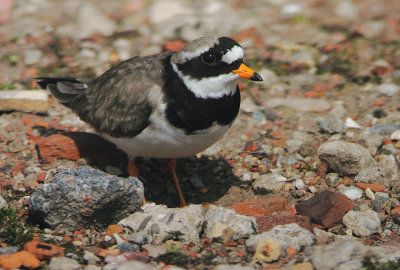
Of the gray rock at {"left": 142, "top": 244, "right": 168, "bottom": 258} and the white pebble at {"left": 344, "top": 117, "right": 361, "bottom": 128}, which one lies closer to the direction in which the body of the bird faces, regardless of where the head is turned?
the white pebble

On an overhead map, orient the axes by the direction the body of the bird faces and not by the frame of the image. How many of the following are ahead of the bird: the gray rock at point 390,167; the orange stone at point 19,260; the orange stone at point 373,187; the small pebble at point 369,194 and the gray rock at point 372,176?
4

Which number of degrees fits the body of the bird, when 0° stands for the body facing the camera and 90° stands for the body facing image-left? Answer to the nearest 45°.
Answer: approximately 270°

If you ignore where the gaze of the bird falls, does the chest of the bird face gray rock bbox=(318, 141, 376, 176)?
yes

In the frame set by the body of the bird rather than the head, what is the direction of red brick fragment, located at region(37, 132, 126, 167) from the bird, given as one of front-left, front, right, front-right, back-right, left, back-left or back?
back-left

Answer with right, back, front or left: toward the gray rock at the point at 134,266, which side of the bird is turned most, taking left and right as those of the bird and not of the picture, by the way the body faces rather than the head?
right

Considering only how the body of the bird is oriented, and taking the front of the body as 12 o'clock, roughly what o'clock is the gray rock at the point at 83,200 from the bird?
The gray rock is roughly at 5 o'clock from the bird.

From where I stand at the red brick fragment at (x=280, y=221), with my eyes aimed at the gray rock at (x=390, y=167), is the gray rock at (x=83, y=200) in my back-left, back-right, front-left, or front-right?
back-left

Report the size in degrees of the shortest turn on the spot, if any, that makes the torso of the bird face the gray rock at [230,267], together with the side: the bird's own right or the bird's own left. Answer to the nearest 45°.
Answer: approximately 90° to the bird's own right

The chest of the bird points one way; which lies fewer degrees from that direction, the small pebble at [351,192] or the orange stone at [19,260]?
the small pebble
